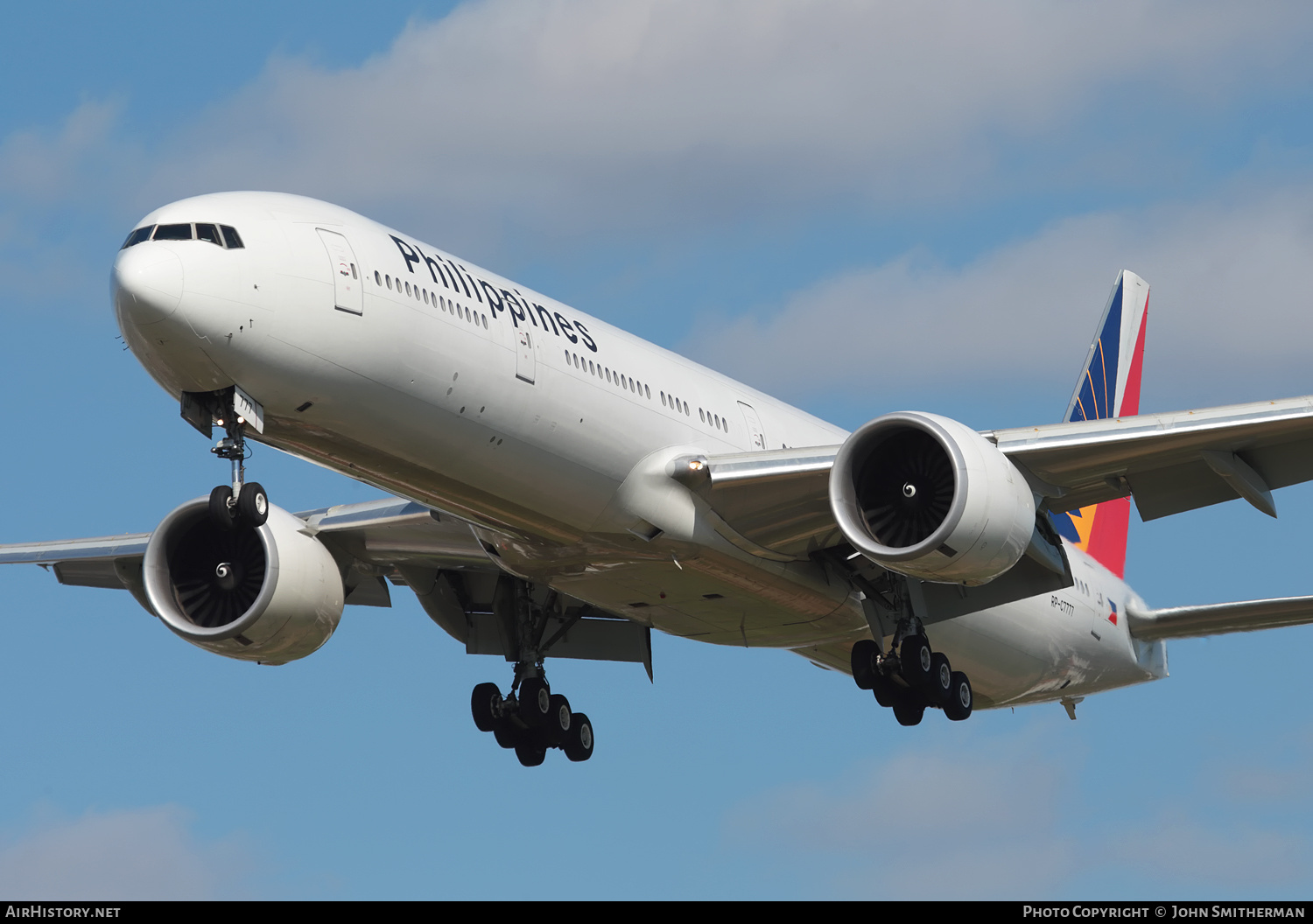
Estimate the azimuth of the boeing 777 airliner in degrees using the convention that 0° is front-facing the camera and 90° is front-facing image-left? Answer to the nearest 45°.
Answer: approximately 45°
